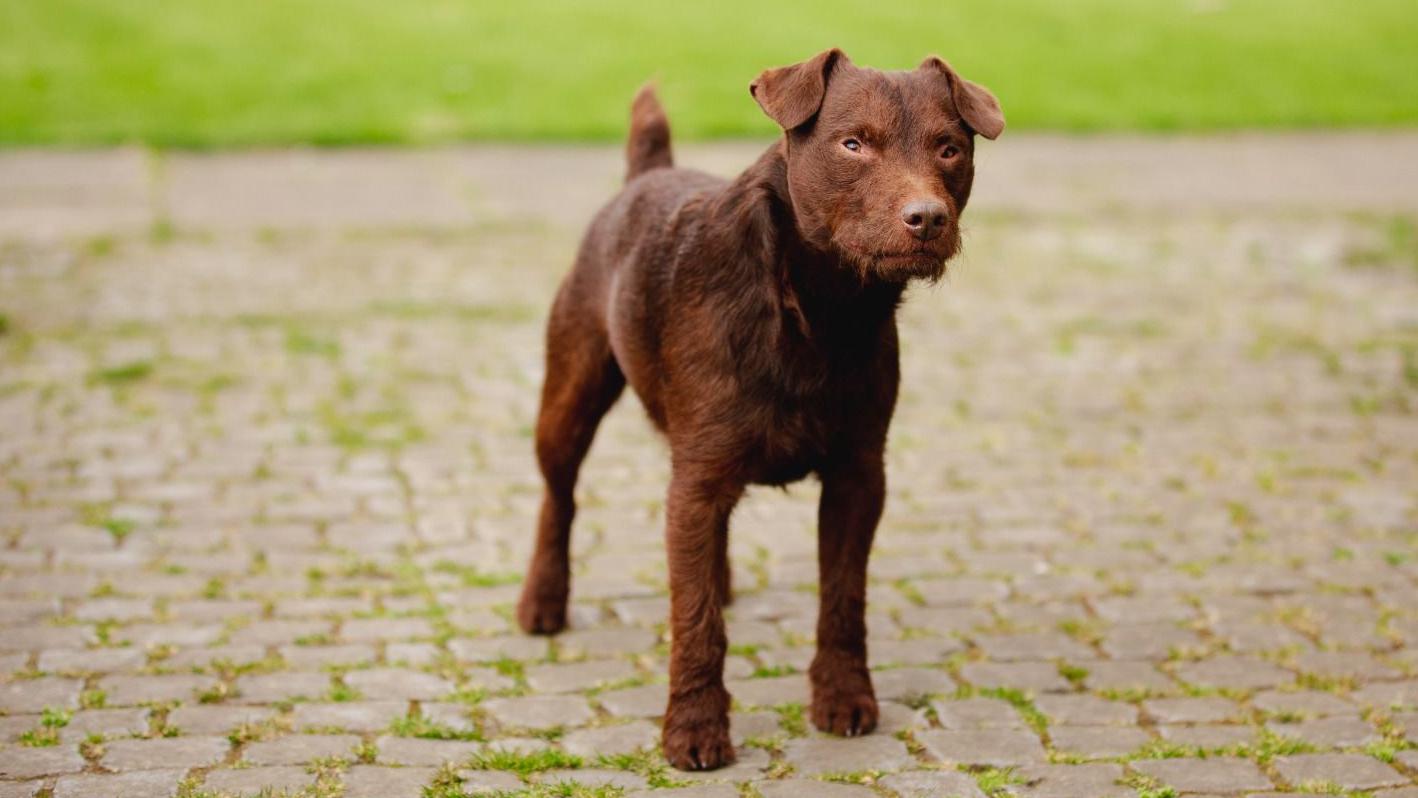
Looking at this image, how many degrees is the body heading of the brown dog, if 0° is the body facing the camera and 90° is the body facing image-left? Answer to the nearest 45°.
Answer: approximately 315°
